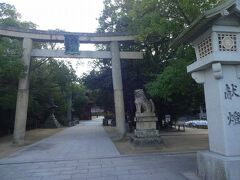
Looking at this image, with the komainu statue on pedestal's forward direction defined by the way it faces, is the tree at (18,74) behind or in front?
in front

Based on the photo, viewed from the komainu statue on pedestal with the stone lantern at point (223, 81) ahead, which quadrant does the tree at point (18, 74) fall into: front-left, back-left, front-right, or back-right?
back-right

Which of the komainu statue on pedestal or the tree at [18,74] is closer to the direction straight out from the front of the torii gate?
the komainu statue on pedestal

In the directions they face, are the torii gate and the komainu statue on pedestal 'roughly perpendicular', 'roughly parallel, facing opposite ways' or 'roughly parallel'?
roughly perpendicular

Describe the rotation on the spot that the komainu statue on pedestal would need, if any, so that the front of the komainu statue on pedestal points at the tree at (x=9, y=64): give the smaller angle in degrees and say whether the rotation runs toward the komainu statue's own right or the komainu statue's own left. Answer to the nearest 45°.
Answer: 0° — it already faces it

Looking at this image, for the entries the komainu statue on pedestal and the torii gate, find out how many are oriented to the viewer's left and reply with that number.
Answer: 1

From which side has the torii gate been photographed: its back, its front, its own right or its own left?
front

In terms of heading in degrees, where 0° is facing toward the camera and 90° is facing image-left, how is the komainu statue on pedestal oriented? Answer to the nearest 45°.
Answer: approximately 90°
